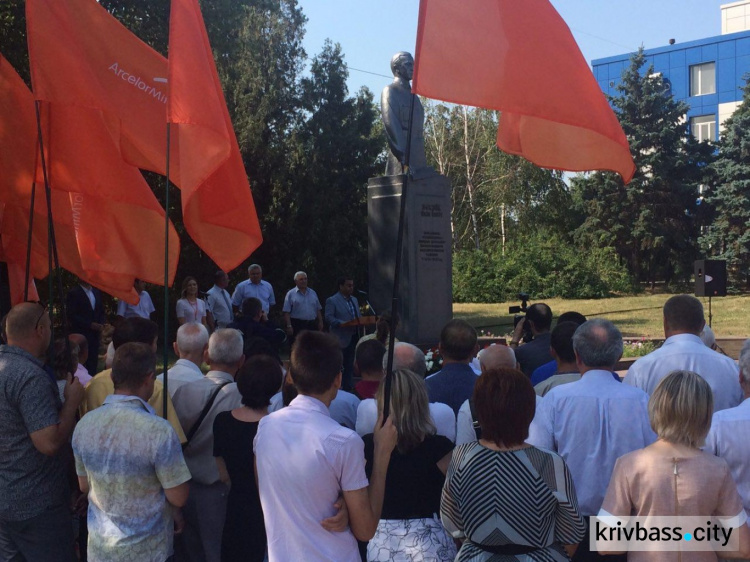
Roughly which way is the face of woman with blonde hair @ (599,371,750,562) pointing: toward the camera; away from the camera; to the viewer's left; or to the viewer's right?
away from the camera

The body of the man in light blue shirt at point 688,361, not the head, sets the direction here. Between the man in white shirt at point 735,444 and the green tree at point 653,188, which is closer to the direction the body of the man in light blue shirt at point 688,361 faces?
the green tree

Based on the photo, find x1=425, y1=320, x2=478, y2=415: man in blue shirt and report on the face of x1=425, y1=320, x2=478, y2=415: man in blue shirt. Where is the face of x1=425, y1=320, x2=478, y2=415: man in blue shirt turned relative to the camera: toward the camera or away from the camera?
away from the camera

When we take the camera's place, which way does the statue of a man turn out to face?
facing the viewer and to the right of the viewer

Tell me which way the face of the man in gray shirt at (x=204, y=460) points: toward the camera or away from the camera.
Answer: away from the camera

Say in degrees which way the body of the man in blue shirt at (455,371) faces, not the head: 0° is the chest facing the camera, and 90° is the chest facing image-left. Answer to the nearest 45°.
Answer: approximately 180°

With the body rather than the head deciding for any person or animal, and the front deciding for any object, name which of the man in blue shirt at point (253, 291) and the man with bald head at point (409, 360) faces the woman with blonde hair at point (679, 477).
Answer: the man in blue shirt

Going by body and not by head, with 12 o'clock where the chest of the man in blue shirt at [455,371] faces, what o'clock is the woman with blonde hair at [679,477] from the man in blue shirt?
The woman with blonde hair is roughly at 5 o'clock from the man in blue shirt.

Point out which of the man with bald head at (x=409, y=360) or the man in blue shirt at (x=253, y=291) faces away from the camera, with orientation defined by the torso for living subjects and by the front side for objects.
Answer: the man with bald head

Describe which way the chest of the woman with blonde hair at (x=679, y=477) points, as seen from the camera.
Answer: away from the camera

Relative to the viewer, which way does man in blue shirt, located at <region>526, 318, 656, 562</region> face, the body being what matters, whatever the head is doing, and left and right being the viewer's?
facing away from the viewer

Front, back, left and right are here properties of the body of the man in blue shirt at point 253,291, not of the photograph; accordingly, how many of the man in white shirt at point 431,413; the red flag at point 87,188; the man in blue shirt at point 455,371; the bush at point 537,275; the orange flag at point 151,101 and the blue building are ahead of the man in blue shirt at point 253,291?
4

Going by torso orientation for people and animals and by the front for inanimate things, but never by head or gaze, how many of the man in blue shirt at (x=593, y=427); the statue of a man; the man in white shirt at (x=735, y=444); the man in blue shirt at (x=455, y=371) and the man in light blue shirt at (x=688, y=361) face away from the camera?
4

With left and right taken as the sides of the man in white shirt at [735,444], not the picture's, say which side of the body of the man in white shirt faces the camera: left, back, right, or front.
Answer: back

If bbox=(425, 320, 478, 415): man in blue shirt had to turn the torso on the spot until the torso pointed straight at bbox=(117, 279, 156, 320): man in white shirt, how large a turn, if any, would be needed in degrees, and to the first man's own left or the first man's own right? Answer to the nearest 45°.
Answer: approximately 45° to the first man's own left

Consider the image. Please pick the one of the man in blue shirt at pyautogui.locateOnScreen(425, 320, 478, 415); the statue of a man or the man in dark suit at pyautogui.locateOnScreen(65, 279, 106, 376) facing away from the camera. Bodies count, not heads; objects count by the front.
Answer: the man in blue shirt

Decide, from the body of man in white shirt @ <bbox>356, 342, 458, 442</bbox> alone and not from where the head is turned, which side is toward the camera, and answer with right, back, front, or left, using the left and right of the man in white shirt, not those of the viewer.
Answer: back

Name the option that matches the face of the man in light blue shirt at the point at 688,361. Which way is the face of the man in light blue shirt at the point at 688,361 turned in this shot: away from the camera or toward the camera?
away from the camera
